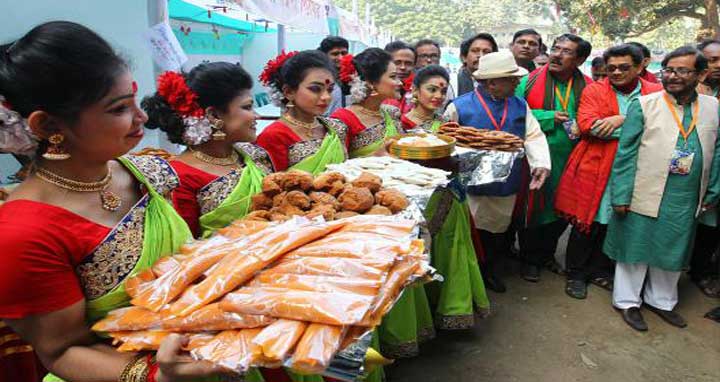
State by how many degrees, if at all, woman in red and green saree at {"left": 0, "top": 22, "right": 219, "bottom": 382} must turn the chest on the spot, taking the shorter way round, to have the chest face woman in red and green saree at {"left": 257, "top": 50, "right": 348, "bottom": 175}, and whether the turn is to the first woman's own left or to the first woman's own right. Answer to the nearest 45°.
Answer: approximately 90° to the first woman's own left

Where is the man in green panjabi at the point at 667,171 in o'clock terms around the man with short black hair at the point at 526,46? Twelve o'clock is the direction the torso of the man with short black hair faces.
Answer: The man in green panjabi is roughly at 11 o'clock from the man with short black hair.

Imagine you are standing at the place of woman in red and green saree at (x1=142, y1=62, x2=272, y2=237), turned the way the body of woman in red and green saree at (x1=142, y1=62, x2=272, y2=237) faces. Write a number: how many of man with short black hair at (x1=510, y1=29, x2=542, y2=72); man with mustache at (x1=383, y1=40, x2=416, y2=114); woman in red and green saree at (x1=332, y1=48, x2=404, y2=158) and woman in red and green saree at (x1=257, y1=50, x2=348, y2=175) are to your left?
4

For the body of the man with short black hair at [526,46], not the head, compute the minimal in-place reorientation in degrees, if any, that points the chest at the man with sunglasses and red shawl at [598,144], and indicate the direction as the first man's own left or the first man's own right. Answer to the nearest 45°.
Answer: approximately 45° to the first man's own left

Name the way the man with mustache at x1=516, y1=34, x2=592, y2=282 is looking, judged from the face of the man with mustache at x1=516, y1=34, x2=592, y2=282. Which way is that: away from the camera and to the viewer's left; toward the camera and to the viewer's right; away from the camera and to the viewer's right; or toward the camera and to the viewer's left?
toward the camera and to the viewer's left

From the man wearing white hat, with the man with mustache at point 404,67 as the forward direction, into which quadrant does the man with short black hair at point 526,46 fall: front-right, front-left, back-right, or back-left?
front-right

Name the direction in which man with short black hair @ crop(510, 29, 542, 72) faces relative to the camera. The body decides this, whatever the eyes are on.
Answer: toward the camera

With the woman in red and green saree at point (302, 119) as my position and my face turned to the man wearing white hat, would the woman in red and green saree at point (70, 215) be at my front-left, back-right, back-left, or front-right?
back-right

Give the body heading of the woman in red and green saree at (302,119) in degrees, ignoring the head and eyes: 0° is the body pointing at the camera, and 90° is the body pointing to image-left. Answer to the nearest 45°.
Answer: approximately 315°

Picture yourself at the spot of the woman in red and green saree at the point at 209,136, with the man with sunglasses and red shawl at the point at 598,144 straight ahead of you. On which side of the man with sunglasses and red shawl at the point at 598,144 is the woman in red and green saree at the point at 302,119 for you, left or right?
left

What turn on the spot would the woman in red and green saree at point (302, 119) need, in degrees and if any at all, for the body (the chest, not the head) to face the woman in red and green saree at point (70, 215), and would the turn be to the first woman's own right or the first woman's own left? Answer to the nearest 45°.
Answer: approximately 45° to the first woman's own right

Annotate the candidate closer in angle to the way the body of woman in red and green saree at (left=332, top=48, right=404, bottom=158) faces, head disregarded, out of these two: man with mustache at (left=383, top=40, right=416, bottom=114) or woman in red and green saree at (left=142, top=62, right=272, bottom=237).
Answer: the woman in red and green saree

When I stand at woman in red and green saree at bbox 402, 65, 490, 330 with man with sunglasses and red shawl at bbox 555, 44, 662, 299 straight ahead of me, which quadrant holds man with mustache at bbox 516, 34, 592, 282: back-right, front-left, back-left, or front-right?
front-left

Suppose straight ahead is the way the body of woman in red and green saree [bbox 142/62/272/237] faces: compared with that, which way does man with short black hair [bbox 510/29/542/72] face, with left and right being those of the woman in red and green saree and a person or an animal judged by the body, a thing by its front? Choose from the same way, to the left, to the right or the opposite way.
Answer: to the right

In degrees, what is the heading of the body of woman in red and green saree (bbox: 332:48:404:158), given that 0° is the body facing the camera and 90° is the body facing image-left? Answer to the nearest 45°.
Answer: approximately 315°

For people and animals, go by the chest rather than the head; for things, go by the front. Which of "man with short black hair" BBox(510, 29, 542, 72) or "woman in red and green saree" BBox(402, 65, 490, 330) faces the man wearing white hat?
the man with short black hair

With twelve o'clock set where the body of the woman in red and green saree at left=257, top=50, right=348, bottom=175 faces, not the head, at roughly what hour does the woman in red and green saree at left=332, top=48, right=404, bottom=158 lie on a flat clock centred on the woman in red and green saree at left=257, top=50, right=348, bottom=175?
the woman in red and green saree at left=332, top=48, right=404, bottom=158 is roughly at 9 o'clock from the woman in red and green saree at left=257, top=50, right=348, bottom=175.
